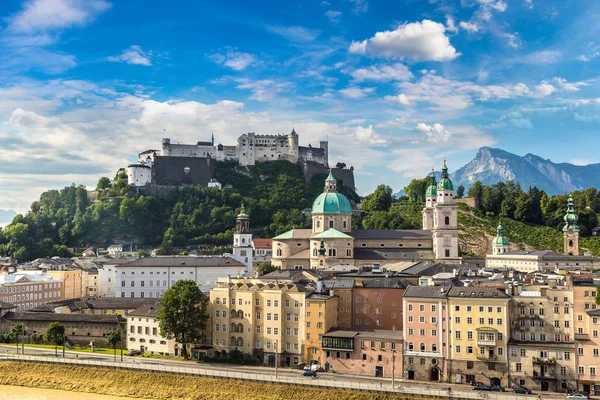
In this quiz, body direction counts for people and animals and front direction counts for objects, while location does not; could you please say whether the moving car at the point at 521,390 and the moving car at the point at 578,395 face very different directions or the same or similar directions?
same or similar directions

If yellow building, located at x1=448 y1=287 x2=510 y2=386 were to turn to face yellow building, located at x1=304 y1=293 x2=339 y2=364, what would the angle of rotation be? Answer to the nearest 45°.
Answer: approximately 90° to its right

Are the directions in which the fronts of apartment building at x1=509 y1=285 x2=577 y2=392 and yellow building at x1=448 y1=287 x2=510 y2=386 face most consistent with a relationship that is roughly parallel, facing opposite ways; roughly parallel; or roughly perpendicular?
roughly parallel

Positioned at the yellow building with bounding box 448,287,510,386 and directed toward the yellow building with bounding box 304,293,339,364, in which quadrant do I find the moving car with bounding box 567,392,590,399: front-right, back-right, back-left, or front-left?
back-left

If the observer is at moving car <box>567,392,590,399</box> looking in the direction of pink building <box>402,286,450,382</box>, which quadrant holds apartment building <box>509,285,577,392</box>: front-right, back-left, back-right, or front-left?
front-right

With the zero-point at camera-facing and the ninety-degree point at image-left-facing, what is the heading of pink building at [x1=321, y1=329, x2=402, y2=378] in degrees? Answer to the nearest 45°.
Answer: approximately 0°

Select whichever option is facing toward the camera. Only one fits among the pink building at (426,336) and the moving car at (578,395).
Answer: the pink building

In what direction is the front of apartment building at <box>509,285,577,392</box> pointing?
toward the camera

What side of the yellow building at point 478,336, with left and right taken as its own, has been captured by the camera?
front

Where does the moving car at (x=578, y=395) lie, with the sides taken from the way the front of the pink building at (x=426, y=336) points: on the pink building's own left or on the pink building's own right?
on the pink building's own left

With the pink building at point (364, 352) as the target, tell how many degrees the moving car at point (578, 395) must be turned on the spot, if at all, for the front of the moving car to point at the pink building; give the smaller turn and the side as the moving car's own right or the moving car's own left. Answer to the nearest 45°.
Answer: approximately 180°

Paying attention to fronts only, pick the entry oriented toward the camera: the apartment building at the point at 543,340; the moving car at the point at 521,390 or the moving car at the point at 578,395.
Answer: the apartment building

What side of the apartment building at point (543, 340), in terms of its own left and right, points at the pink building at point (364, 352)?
right
